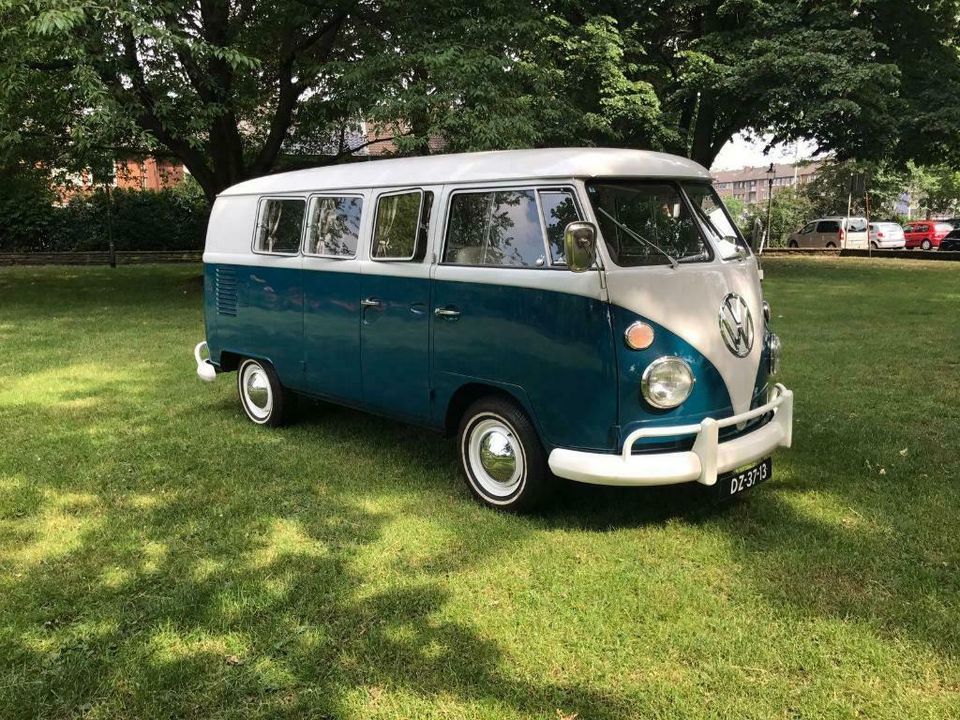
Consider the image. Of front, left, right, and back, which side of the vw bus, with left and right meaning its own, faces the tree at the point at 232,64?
back

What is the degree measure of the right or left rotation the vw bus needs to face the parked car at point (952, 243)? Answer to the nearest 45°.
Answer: approximately 90° to its left

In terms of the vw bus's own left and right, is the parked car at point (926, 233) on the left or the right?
on its left

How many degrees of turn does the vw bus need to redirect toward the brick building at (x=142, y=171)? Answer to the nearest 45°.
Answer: approximately 180°

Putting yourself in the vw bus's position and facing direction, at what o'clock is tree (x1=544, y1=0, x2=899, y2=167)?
The tree is roughly at 8 o'clock from the vw bus.

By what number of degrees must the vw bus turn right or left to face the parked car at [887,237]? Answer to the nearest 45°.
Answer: approximately 90° to its left
